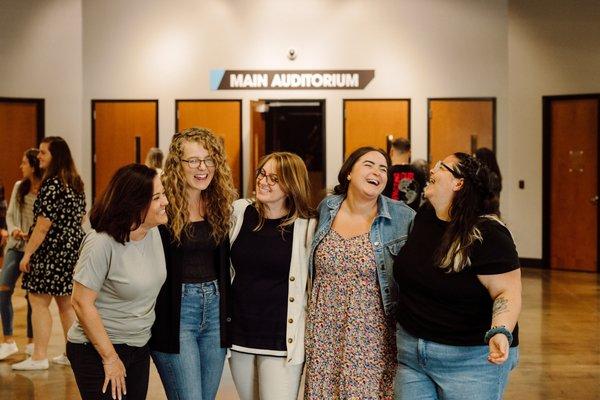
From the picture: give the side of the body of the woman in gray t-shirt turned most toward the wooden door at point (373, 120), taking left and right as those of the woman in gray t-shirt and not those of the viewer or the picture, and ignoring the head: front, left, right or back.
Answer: left

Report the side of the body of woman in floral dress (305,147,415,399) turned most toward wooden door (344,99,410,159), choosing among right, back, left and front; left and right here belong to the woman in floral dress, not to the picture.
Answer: back

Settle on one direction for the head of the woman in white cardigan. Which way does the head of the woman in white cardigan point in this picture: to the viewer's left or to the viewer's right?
to the viewer's left

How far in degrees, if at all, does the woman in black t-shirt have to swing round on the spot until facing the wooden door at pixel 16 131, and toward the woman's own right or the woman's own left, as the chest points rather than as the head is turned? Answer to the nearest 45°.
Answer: approximately 90° to the woman's own right

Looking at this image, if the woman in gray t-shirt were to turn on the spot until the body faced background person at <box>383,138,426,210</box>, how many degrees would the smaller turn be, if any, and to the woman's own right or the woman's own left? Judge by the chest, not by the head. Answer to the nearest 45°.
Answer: approximately 90° to the woman's own left

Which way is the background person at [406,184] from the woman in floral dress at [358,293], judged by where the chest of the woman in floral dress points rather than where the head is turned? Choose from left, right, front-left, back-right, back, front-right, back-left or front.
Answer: back

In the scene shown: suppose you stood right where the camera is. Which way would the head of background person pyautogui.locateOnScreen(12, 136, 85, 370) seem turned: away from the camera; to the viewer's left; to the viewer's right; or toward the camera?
to the viewer's left
